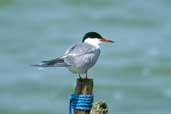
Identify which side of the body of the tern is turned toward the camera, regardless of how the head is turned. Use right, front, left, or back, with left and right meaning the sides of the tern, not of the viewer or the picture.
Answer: right
